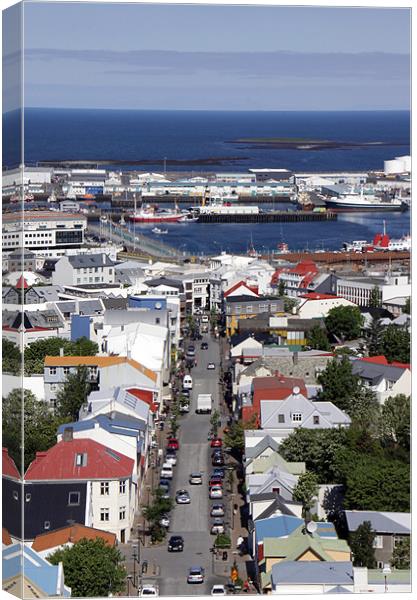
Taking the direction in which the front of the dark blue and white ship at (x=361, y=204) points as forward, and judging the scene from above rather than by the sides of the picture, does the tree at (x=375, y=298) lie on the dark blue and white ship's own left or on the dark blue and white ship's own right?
on the dark blue and white ship's own left

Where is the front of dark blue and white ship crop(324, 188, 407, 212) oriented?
to the viewer's left

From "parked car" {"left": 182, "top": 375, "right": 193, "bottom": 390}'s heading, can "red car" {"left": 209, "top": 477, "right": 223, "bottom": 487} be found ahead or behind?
ahead

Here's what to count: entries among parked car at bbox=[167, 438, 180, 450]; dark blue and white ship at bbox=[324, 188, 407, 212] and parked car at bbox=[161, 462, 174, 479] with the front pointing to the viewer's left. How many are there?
1

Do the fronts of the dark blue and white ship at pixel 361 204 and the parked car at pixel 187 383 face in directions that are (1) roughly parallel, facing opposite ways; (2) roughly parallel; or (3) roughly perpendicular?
roughly perpendicular

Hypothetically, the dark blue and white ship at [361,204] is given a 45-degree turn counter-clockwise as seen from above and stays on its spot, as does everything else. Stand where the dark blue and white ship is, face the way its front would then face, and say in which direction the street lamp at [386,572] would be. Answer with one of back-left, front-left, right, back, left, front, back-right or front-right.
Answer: front-left

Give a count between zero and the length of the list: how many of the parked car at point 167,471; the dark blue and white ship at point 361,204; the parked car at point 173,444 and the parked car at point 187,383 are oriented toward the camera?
3
